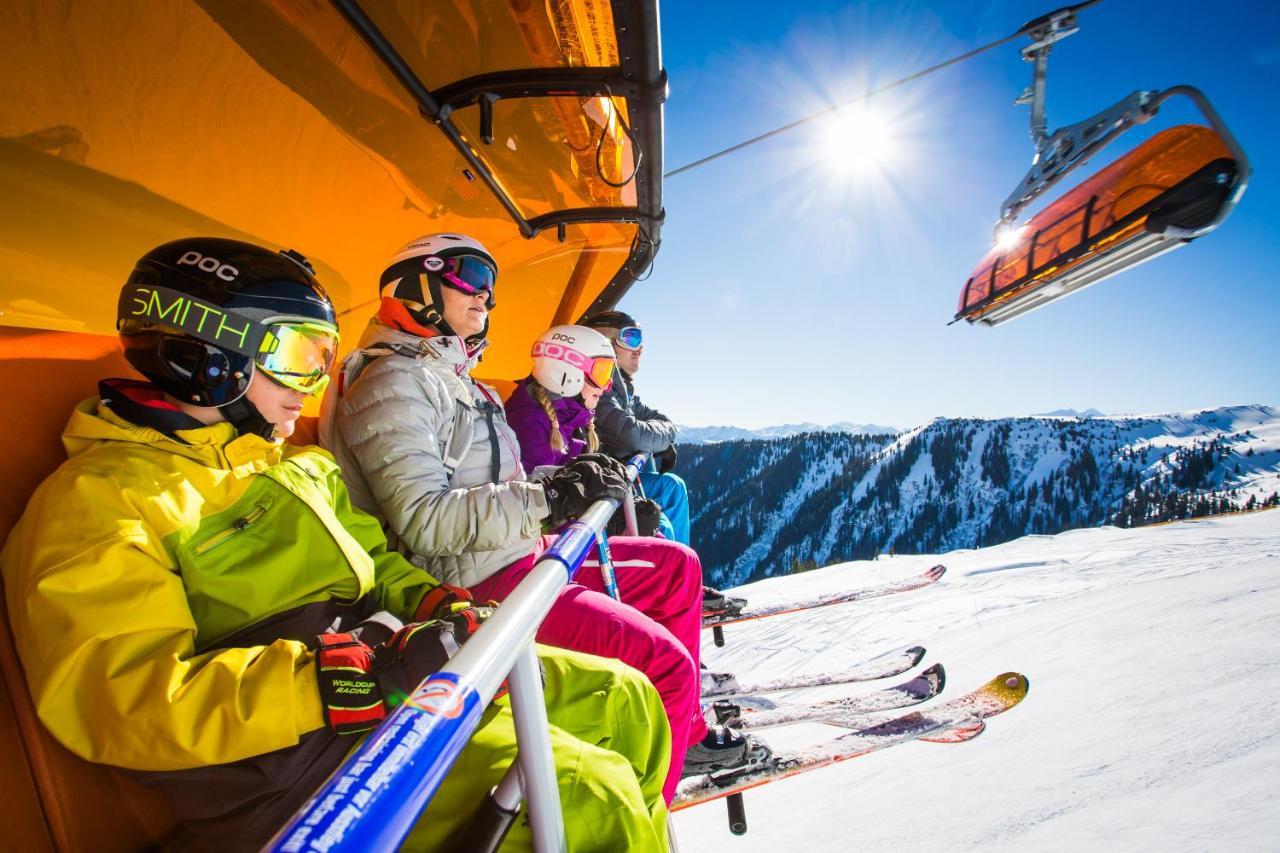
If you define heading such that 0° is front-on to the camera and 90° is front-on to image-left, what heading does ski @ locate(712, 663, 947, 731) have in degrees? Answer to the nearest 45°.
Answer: approximately 270°

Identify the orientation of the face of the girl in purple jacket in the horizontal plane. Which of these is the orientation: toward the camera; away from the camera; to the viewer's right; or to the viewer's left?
to the viewer's right

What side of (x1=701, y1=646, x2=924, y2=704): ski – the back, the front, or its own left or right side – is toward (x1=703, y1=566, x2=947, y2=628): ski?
left

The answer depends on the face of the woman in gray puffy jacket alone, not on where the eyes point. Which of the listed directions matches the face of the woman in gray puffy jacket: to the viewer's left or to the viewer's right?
to the viewer's right

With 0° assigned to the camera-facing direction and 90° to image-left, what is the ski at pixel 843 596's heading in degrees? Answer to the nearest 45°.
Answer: approximately 270°

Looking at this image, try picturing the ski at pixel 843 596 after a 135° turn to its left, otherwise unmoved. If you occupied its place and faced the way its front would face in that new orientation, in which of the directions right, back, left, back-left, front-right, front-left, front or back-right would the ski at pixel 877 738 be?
back-left

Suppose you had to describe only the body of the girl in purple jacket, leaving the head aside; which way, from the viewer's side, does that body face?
to the viewer's right

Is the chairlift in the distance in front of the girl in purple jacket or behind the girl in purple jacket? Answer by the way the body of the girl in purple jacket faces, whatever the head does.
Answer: in front

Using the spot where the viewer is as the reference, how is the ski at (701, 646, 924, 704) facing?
facing to the right of the viewer

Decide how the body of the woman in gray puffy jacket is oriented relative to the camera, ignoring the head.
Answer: to the viewer's right

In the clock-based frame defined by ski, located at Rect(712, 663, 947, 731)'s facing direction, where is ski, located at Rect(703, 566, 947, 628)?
ski, located at Rect(703, 566, 947, 628) is roughly at 9 o'clock from ski, located at Rect(712, 663, 947, 731).
